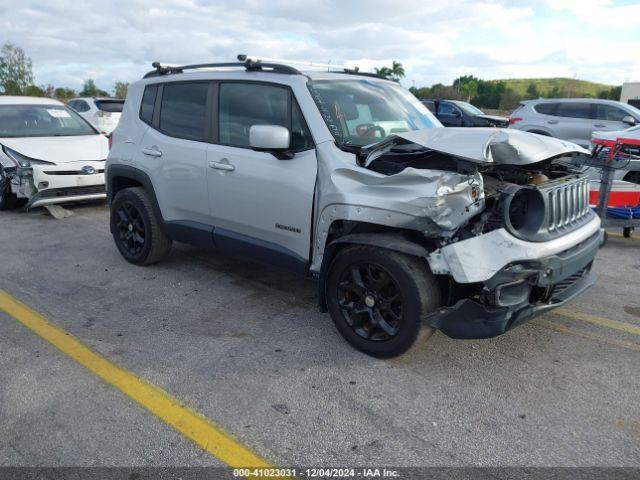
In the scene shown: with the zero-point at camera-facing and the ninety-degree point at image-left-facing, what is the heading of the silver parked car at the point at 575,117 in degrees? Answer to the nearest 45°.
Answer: approximately 270°

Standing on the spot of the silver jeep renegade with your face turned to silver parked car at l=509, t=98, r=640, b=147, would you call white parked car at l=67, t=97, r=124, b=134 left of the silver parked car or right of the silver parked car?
left

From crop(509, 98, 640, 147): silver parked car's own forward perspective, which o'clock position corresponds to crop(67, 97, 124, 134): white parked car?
The white parked car is roughly at 5 o'clock from the silver parked car.

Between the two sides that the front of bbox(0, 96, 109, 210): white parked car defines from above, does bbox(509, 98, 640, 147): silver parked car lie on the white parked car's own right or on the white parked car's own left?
on the white parked car's own left

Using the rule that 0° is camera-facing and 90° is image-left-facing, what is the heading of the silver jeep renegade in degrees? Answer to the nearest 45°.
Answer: approximately 315°

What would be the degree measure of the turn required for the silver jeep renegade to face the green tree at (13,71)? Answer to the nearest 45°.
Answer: approximately 180°

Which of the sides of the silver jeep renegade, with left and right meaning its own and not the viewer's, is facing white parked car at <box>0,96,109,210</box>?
back

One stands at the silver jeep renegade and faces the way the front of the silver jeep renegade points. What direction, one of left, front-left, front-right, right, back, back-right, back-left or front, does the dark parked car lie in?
back-left

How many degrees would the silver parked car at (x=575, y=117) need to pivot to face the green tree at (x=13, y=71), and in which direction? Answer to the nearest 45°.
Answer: approximately 180°

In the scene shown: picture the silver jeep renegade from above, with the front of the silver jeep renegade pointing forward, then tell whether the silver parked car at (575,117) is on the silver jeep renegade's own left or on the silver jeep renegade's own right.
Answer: on the silver jeep renegade's own left

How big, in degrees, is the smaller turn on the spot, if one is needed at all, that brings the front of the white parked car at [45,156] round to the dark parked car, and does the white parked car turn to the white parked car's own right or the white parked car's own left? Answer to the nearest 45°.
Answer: approximately 90° to the white parked car's own left
